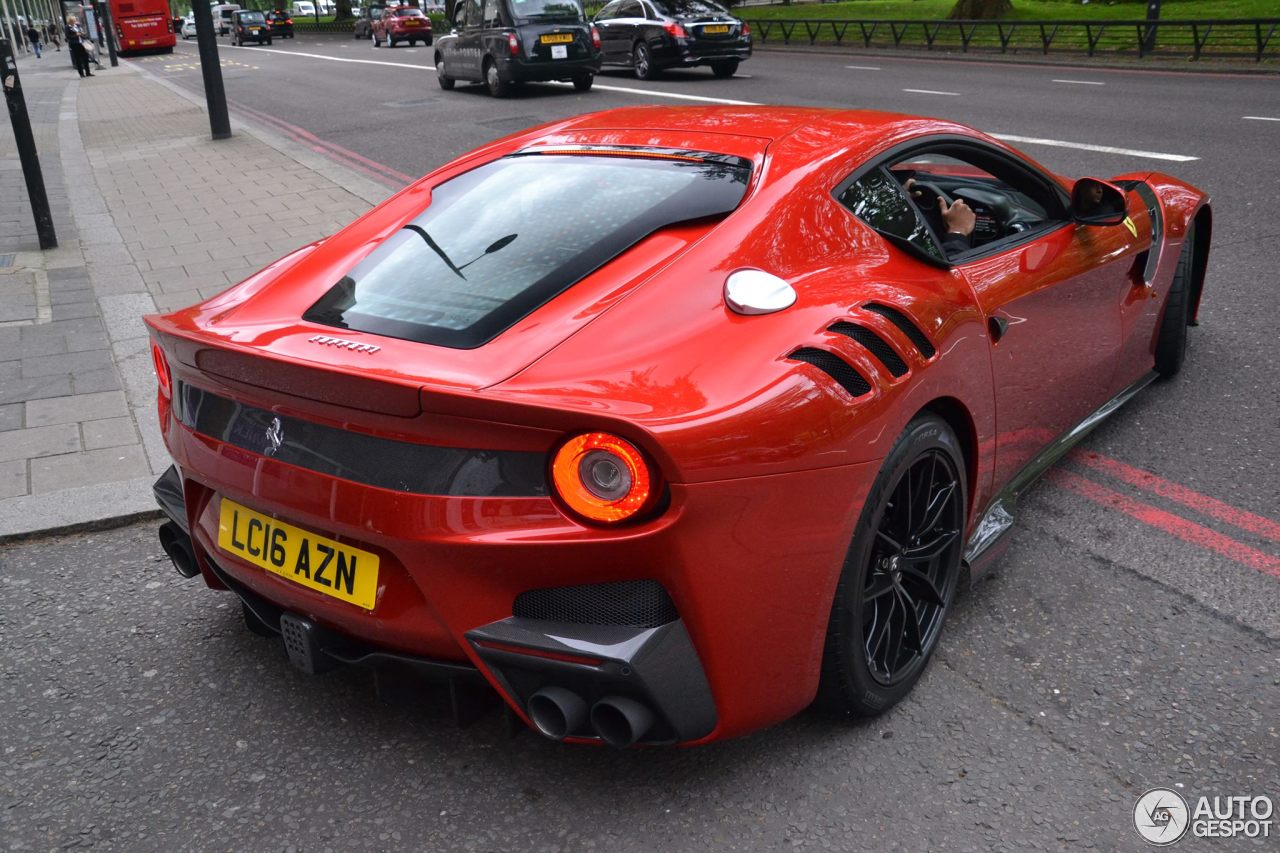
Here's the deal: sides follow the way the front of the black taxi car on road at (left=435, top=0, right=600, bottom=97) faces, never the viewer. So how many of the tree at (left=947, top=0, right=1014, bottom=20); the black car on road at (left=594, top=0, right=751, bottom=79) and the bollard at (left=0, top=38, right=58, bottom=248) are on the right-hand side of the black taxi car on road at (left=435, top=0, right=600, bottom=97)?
2

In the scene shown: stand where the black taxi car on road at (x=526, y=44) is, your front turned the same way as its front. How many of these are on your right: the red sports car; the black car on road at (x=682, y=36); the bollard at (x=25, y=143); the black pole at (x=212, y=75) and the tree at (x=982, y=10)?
2

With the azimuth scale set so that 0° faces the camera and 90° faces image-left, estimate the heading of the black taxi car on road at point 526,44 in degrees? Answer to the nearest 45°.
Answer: approximately 135°

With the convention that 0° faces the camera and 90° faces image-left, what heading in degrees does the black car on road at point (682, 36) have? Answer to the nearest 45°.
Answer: approximately 135°

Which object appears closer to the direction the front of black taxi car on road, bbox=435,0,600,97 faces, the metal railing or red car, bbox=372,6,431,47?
the red car

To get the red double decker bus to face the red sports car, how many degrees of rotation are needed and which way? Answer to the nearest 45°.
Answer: approximately 180°

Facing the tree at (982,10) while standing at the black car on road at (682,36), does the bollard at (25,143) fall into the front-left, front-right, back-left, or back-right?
back-right

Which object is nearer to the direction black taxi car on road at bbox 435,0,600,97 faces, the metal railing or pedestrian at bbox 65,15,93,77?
the pedestrian

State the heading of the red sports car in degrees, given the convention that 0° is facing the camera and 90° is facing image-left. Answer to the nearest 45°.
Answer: approximately 225°

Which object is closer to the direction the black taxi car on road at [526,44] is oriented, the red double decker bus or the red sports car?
the red double decker bus

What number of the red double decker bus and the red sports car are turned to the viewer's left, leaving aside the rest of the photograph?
0

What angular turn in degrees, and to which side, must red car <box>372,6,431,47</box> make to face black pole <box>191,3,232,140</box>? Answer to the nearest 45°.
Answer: approximately 135° to its left

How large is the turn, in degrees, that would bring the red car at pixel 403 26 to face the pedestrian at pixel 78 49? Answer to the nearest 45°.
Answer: approximately 90° to its left
